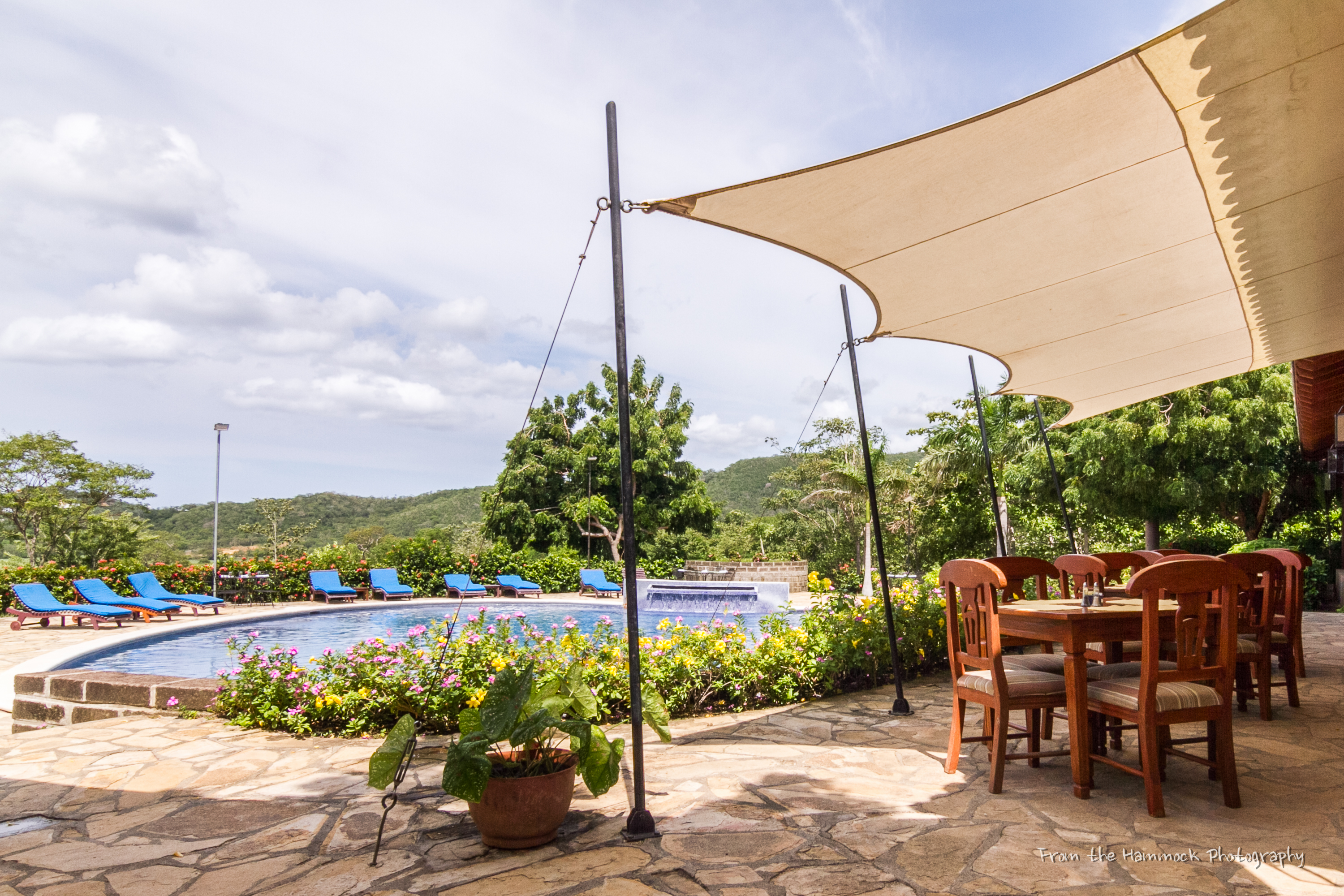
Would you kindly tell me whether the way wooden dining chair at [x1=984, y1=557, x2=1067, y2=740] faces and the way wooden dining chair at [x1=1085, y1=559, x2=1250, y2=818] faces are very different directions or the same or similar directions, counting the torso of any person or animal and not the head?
very different directions

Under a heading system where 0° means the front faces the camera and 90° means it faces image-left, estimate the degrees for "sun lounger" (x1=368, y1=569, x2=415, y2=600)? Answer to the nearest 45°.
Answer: approximately 315°

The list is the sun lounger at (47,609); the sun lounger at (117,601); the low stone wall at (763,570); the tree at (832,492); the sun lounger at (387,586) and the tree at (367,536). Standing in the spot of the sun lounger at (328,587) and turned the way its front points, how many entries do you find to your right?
2

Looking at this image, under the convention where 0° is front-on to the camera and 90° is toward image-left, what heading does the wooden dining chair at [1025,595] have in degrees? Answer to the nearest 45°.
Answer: approximately 315°

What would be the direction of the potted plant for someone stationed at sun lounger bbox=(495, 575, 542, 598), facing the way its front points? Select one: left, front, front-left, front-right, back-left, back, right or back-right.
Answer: front-right

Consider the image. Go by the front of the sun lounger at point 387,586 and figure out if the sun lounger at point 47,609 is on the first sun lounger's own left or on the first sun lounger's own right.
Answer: on the first sun lounger's own right

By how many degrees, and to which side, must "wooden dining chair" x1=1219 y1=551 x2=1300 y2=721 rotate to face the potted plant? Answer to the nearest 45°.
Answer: approximately 90° to its left

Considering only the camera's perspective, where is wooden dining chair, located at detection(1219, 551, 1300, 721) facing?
facing away from the viewer and to the left of the viewer

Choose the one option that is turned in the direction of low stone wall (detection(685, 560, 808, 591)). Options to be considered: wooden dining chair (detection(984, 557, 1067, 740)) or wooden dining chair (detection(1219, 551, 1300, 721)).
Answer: wooden dining chair (detection(1219, 551, 1300, 721))

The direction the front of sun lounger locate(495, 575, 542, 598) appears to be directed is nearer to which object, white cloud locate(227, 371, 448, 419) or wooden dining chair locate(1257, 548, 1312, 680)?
the wooden dining chair

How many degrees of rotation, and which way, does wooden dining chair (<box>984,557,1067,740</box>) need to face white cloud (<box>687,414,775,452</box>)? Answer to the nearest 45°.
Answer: approximately 180°

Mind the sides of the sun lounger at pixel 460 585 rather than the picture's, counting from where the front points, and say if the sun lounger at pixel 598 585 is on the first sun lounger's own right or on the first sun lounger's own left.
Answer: on the first sun lounger's own left
